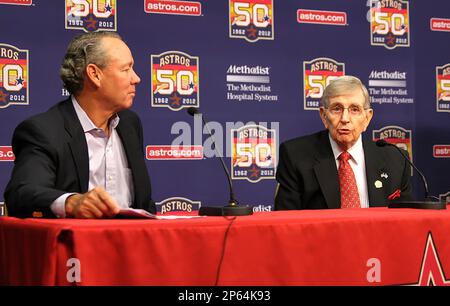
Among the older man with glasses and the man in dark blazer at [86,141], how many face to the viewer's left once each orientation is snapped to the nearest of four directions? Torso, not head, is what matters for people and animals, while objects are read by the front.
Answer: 0

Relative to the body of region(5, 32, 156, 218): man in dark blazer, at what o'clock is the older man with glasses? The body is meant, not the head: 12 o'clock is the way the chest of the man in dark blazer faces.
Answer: The older man with glasses is roughly at 10 o'clock from the man in dark blazer.

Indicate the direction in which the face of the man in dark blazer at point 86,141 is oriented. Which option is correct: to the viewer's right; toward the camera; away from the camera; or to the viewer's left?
to the viewer's right

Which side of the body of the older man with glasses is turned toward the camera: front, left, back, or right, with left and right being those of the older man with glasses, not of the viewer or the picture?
front

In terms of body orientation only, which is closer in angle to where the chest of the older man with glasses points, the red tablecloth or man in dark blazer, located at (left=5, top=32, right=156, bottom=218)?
the red tablecloth

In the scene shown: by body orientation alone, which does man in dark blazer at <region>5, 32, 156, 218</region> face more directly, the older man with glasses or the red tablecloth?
the red tablecloth

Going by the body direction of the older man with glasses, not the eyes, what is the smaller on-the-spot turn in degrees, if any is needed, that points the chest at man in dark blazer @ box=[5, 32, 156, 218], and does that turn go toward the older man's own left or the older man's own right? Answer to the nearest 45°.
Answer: approximately 45° to the older man's own right

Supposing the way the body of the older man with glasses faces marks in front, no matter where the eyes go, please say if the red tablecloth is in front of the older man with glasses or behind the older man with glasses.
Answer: in front
